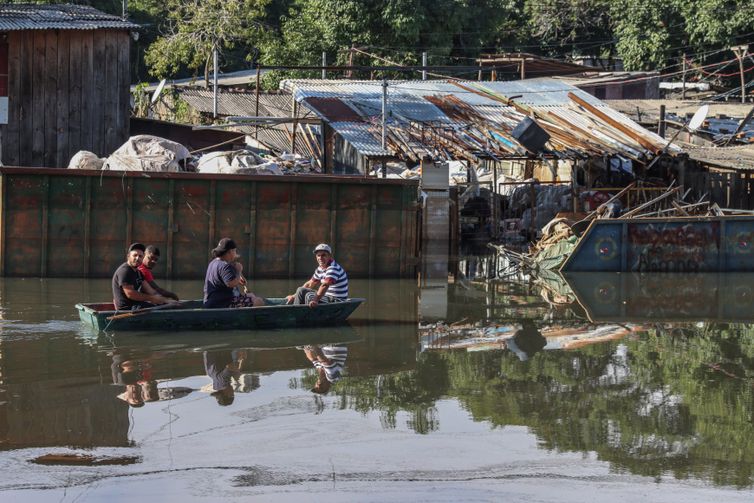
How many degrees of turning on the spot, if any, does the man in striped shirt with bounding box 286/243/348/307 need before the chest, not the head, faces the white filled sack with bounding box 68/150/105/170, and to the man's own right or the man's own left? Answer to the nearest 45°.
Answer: approximately 90° to the man's own right

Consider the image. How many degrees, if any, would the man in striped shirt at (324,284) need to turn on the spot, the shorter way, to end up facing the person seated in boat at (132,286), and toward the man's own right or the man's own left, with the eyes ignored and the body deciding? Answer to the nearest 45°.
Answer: approximately 45° to the man's own right

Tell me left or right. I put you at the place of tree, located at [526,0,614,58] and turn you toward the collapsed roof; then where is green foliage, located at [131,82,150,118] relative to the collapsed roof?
right

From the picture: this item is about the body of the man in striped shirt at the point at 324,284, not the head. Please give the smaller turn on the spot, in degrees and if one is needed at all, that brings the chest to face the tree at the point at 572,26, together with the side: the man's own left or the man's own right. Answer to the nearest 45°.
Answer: approximately 135° to the man's own right

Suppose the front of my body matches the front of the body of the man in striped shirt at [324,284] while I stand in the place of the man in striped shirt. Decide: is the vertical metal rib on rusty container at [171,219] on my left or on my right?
on my right

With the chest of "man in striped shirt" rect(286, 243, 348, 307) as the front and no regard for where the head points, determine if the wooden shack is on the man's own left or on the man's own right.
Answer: on the man's own right

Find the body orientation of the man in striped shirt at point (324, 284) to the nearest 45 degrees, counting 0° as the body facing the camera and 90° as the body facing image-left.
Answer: approximately 45°

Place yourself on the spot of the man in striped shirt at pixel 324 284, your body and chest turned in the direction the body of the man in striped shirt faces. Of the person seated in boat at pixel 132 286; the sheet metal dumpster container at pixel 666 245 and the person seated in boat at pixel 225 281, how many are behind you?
1

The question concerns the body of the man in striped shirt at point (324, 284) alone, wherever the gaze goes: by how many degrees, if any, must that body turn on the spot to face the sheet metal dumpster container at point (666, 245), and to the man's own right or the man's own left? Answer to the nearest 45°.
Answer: approximately 180°

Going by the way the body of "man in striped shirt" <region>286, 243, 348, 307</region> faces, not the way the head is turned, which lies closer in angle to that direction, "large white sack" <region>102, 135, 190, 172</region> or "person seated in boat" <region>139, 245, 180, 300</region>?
the person seated in boat

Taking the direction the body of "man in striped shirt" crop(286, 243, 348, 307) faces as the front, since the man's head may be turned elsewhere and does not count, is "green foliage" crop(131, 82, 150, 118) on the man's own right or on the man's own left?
on the man's own right

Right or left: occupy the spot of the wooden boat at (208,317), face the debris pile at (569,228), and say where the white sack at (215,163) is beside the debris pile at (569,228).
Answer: left

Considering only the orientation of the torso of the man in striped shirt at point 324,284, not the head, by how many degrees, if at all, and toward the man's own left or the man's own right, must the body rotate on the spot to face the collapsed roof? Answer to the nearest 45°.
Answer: approximately 135° to the man's own right
